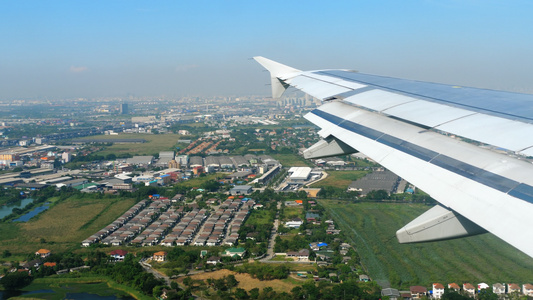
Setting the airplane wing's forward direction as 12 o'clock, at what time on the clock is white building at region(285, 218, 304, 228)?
The white building is roughly at 10 o'clock from the airplane wing.

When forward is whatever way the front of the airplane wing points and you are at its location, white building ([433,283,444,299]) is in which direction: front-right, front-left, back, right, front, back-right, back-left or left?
front-left

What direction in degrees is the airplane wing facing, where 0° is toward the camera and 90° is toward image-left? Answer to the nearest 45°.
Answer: approximately 225°

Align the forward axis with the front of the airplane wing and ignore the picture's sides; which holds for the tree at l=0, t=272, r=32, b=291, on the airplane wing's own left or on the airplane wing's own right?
on the airplane wing's own left

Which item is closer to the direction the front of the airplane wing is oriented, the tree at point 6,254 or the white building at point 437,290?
the white building

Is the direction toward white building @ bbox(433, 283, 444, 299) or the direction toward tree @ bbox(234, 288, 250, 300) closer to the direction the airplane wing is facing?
the white building
